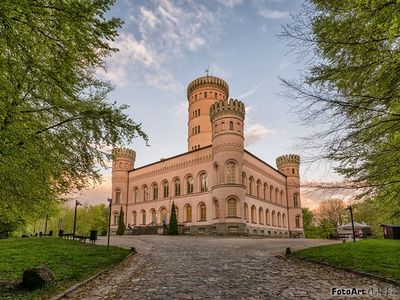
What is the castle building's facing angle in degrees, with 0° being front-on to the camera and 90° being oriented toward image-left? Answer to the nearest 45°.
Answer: approximately 45°
